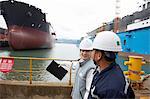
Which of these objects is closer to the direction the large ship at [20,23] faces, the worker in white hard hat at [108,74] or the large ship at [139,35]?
the worker in white hard hat
